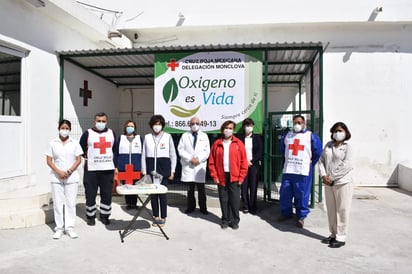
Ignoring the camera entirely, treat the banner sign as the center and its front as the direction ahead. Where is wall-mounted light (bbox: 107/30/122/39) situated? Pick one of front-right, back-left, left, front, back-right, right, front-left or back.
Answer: back-right

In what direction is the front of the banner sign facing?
toward the camera

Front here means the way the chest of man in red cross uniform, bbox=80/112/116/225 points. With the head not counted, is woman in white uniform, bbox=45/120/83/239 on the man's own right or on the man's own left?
on the man's own right

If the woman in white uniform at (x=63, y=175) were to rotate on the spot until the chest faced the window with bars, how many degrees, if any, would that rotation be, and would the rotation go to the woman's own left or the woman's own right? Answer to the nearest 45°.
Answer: approximately 135° to the woman's own right

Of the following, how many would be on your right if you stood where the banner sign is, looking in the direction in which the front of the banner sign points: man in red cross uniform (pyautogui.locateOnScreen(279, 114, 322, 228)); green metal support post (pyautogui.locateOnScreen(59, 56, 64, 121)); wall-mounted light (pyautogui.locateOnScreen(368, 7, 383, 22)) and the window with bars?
2

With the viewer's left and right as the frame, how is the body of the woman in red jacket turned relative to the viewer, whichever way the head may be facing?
facing the viewer

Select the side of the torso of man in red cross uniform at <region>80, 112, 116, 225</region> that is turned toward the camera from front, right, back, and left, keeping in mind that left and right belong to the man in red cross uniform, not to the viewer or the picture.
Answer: front

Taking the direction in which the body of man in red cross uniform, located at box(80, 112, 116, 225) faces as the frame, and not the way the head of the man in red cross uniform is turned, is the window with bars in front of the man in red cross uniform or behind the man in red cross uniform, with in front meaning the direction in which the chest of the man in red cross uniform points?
behind

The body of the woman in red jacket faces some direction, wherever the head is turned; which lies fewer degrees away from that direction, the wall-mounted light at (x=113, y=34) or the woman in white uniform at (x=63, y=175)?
the woman in white uniform
